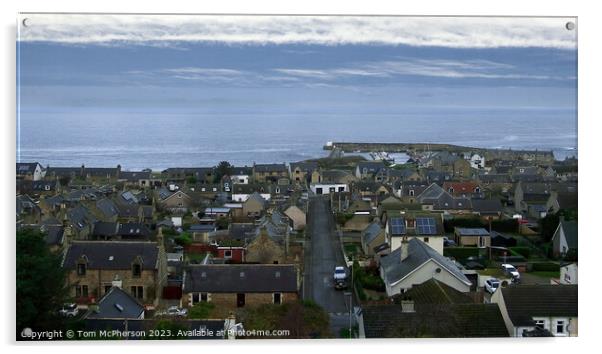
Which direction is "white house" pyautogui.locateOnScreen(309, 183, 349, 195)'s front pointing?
toward the camera

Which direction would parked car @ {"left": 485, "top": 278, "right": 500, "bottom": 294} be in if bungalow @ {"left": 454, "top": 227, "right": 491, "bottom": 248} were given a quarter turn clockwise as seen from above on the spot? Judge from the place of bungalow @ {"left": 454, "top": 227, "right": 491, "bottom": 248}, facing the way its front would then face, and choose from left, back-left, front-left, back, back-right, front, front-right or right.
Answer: left

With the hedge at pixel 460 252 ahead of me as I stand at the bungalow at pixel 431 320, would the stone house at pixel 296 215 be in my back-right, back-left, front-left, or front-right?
front-left

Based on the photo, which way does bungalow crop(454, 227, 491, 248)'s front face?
toward the camera

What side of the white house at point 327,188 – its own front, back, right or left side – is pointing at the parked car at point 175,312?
front

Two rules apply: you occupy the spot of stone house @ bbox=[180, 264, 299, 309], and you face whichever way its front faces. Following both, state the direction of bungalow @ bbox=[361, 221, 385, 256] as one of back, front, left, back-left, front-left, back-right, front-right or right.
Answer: back-left

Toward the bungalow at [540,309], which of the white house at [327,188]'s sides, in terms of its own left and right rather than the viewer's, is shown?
front

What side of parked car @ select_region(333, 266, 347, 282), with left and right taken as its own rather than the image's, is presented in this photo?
front

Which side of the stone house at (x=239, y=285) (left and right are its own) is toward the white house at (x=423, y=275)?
left

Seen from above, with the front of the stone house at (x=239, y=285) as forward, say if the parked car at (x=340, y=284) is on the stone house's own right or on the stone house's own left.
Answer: on the stone house's own left

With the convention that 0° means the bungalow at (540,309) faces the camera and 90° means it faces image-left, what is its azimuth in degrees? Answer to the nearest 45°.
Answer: approximately 0°

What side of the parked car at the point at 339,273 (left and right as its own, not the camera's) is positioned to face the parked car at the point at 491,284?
left
